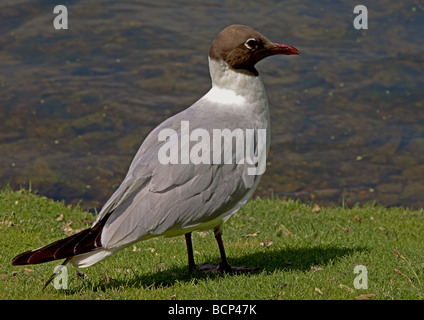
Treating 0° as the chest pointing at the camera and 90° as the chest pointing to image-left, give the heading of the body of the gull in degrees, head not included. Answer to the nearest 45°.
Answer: approximately 270°
